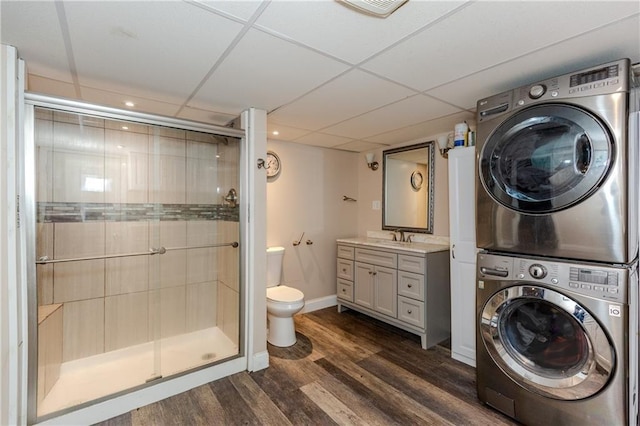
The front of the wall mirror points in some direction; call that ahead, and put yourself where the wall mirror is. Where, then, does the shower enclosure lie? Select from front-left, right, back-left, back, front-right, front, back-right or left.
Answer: front

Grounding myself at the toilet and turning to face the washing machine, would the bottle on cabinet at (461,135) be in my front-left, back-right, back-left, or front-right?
front-left

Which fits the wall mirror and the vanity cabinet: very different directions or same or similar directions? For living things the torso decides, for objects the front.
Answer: same or similar directions

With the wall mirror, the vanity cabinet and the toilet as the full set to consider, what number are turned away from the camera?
0

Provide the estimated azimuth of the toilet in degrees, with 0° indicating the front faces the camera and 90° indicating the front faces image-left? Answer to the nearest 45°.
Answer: approximately 315°

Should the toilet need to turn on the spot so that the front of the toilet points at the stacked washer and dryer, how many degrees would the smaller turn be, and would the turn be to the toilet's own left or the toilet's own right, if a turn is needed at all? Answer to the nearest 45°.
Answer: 0° — it already faces it

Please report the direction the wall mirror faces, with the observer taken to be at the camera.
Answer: facing the viewer and to the left of the viewer

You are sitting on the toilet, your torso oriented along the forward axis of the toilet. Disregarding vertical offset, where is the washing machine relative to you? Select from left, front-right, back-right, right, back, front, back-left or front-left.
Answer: front

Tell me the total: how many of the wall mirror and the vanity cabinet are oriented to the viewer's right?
0

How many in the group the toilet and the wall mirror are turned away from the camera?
0

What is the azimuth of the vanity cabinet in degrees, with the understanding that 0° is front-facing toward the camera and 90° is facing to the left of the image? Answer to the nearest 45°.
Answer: approximately 45°
